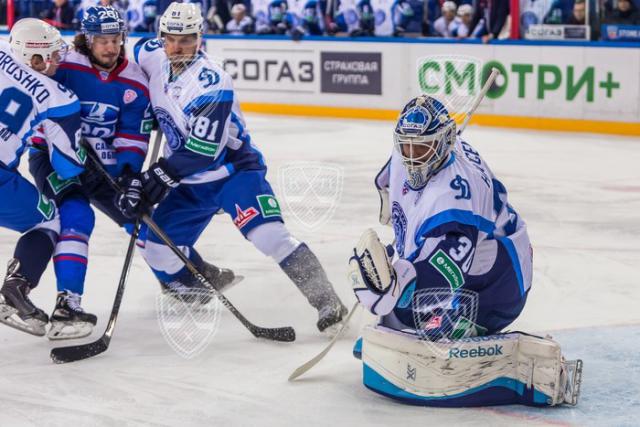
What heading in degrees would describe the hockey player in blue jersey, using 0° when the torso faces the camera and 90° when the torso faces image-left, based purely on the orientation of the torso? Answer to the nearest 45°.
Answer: approximately 0°

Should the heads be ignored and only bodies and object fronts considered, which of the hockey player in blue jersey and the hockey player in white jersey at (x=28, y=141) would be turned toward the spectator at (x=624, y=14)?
the hockey player in white jersey

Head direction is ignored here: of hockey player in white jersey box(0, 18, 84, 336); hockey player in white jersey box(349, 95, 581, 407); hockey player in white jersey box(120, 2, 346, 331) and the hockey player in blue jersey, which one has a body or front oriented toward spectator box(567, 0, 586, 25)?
hockey player in white jersey box(0, 18, 84, 336)

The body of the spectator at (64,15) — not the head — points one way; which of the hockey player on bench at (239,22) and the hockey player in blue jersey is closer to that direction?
the hockey player in blue jersey

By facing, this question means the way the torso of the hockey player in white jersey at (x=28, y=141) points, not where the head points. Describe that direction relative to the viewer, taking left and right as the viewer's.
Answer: facing away from the viewer and to the right of the viewer

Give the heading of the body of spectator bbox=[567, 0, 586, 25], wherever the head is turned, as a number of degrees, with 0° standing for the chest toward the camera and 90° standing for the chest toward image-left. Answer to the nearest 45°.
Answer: approximately 0°

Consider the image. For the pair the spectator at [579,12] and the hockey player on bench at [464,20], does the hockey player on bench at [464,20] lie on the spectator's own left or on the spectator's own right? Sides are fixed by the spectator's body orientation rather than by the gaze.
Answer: on the spectator's own right

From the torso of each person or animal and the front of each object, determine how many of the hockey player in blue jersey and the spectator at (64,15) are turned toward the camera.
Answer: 2

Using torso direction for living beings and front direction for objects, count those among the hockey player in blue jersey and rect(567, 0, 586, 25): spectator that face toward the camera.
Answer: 2

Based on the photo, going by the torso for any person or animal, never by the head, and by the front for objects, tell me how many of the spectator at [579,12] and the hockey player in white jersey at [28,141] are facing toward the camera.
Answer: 1
